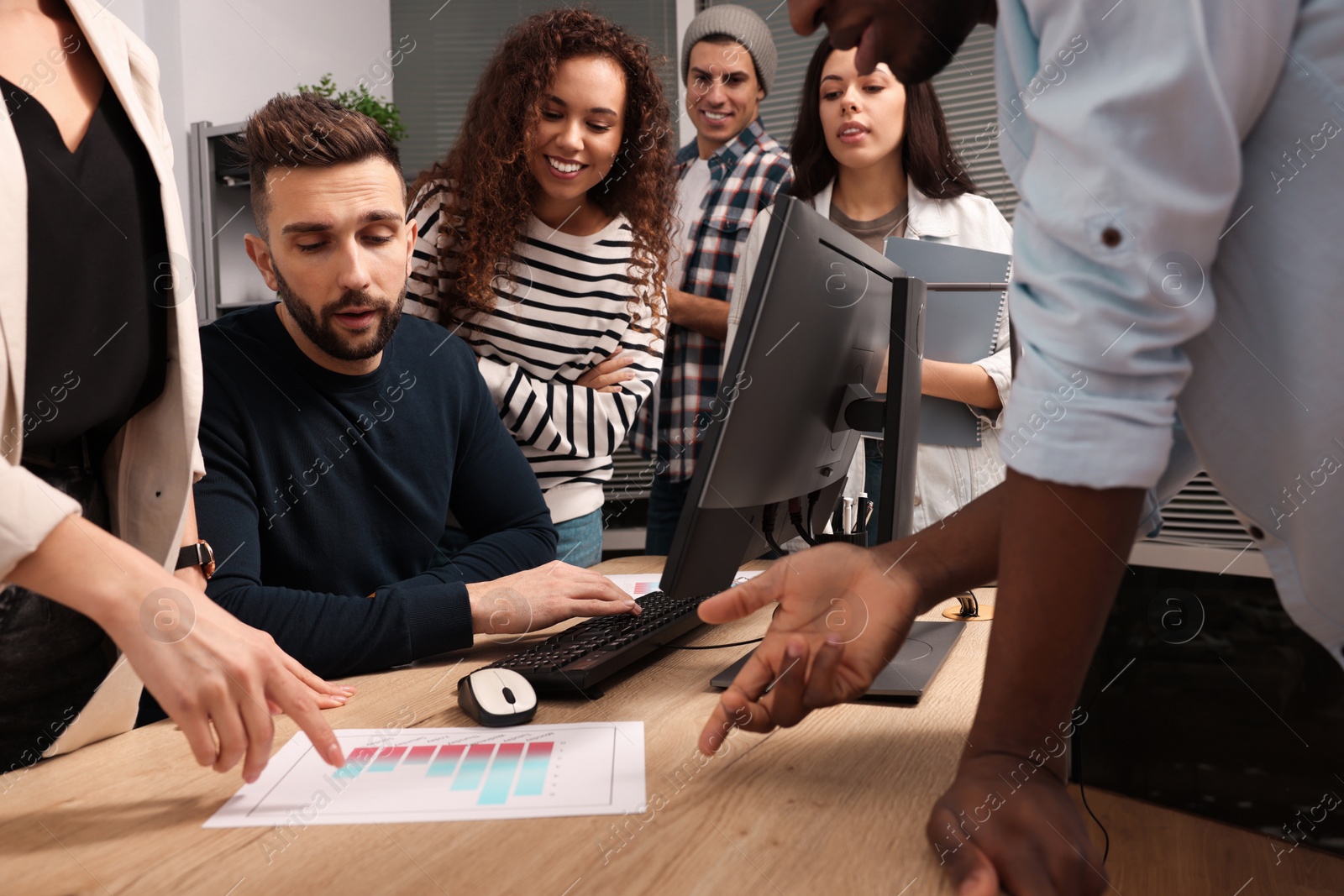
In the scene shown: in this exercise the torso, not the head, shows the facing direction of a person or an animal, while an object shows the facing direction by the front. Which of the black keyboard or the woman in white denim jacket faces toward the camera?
the woman in white denim jacket

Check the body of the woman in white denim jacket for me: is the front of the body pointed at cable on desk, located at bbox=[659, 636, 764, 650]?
yes

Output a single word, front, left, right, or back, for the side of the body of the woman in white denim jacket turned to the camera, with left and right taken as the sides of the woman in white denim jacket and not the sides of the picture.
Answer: front

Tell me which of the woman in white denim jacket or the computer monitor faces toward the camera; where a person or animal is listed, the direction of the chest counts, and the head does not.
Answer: the woman in white denim jacket

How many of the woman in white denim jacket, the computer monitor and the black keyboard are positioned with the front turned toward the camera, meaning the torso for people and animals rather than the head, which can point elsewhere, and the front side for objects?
1

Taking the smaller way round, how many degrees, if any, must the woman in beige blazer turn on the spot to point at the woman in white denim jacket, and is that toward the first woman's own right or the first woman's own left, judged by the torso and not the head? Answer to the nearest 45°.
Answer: approximately 90° to the first woman's own left

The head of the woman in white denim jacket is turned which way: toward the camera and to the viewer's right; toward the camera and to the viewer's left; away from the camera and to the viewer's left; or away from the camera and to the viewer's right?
toward the camera and to the viewer's left

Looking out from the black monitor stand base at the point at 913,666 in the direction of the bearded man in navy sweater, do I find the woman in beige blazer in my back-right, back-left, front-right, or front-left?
front-left

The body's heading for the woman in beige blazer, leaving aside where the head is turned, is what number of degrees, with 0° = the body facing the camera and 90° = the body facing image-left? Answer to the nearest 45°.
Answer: approximately 315°

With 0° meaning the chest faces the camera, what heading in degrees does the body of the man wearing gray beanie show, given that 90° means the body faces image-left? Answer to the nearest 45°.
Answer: approximately 45°

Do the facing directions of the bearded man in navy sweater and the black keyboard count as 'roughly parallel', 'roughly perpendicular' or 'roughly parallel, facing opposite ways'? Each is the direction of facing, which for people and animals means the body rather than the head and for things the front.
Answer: roughly parallel, facing opposite ways

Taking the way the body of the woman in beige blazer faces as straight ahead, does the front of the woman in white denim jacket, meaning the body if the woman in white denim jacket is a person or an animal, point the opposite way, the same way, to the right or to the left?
to the right

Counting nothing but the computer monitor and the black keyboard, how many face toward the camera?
0
